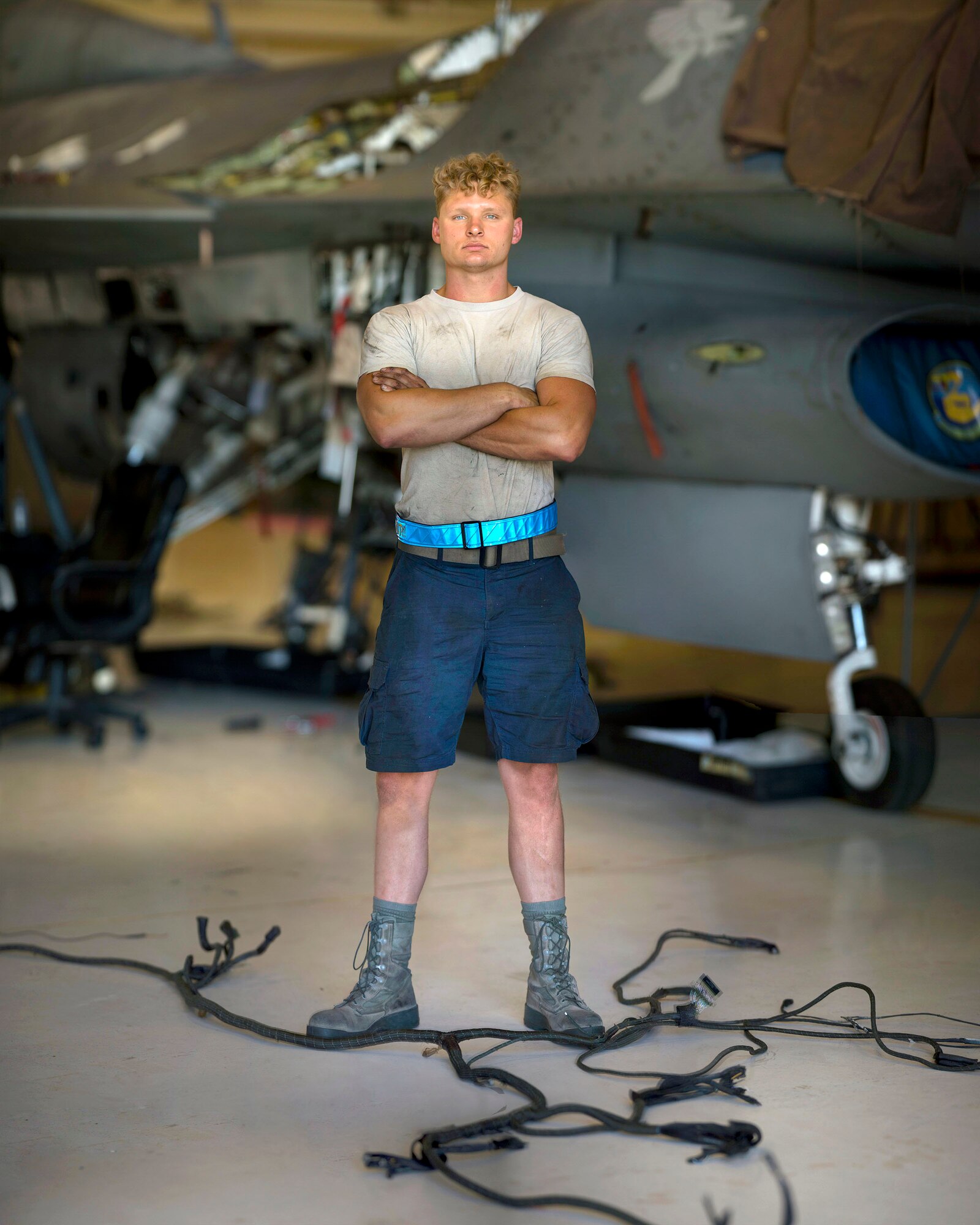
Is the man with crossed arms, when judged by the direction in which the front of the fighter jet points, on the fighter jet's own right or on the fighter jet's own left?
on the fighter jet's own right

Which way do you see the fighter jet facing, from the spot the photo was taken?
facing the viewer and to the right of the viewer

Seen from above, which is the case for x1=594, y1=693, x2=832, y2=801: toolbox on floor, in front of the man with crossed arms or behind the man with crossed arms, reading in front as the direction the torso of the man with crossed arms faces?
behind

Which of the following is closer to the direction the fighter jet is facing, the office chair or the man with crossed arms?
the man with crossed arms

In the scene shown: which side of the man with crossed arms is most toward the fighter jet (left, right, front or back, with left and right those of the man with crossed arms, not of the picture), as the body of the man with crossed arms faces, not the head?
back
